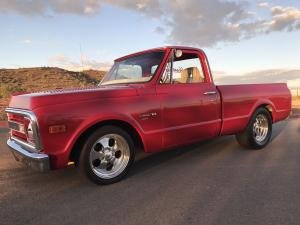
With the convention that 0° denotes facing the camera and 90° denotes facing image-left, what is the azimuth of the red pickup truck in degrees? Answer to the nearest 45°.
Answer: approximately 45°
